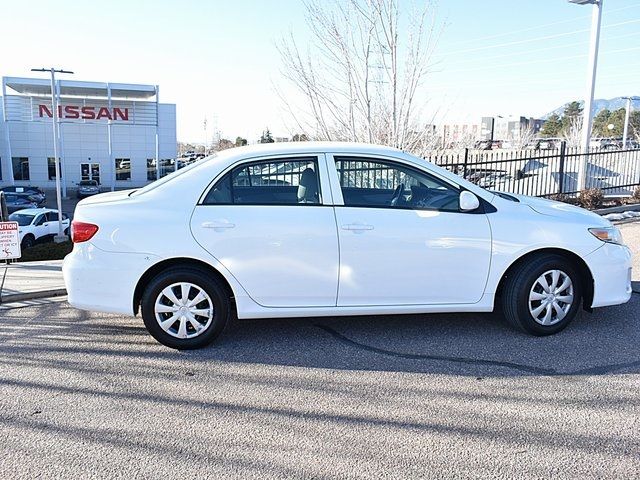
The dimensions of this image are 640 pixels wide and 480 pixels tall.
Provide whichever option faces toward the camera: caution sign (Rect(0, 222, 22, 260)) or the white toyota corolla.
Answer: the caution sign

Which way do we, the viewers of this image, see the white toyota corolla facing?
facing to the right of the viewer

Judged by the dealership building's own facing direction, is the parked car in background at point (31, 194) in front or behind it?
in front

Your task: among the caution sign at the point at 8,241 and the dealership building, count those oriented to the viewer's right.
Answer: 0

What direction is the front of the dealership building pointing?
toward the camera

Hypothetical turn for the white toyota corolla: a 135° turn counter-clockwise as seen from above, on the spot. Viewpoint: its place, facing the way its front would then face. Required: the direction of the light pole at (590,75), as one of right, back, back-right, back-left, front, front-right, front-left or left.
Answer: right

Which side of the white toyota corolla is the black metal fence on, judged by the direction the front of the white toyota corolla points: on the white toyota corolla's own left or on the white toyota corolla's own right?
on the white toyota corolla's own left

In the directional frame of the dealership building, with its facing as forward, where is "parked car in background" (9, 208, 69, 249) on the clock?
The parked car in background is roughly at 12 o'clock from the dealership building.

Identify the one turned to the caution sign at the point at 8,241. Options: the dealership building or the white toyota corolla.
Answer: the dealership building

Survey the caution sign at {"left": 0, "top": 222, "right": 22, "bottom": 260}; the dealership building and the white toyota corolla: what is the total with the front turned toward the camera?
2

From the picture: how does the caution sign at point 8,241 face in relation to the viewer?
toward the camera

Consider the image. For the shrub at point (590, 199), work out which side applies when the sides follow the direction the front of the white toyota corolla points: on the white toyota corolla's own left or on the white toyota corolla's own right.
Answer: on the white toyota corolla's own left

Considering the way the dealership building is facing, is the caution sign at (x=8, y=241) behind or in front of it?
in front

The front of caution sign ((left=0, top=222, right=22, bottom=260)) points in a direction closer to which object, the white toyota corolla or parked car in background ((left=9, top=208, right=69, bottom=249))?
the white toyota corolla

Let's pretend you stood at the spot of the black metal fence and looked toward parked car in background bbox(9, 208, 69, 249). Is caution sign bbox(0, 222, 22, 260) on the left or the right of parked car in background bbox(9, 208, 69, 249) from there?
left
